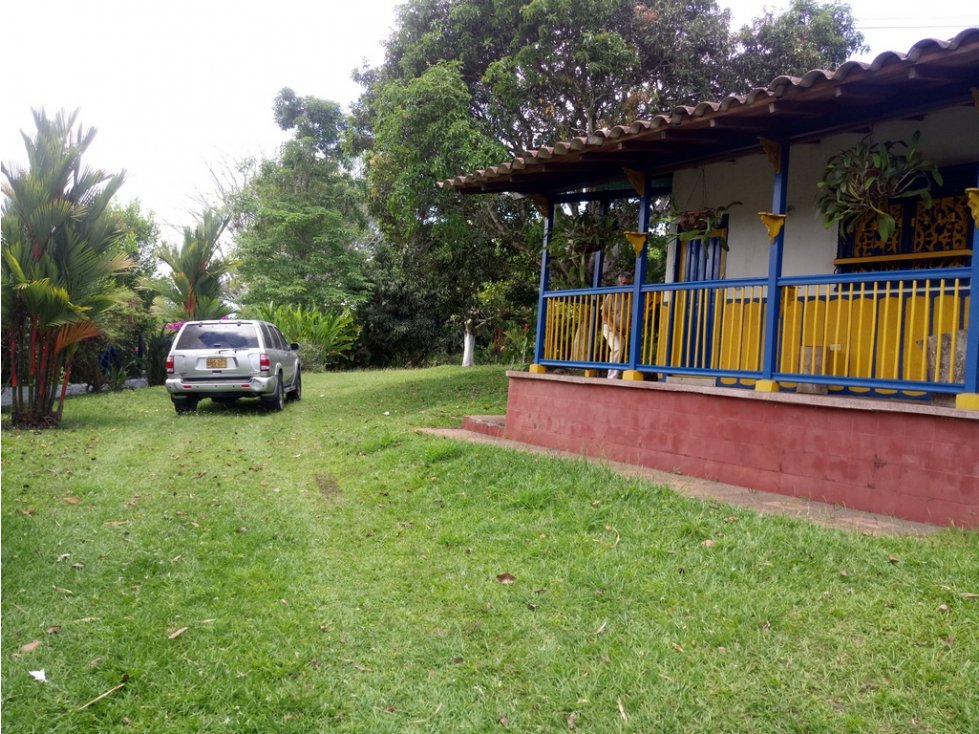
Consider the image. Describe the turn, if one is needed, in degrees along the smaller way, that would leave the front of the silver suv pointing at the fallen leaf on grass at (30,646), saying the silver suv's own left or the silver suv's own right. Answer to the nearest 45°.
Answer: approximately 180°

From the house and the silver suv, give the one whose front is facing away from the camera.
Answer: the silver suv

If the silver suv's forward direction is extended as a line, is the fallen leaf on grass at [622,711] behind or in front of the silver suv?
behind

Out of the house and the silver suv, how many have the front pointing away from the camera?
1

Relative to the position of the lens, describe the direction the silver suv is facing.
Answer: facing away from the viewer

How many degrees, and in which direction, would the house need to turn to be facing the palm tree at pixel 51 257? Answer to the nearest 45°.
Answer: approximately 45° to its right

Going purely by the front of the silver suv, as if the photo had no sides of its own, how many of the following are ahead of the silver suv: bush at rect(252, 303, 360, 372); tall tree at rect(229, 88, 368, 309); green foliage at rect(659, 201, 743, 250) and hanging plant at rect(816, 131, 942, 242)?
2

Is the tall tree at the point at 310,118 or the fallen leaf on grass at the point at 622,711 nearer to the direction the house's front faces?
the fallen leaf on grass

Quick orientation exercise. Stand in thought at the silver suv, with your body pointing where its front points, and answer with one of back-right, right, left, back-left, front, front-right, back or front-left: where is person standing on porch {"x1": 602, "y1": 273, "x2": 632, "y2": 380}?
back-right

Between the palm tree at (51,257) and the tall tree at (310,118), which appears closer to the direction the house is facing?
the palm tree

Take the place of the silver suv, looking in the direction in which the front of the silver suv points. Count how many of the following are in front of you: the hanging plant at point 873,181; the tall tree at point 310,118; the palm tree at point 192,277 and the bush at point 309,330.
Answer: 3

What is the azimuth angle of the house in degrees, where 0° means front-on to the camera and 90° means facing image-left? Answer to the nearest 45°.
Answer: approximately 45°

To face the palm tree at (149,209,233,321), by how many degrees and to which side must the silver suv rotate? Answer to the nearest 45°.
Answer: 0° — it already faces it

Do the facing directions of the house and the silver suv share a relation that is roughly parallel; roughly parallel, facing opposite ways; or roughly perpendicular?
roughly perpendicular
